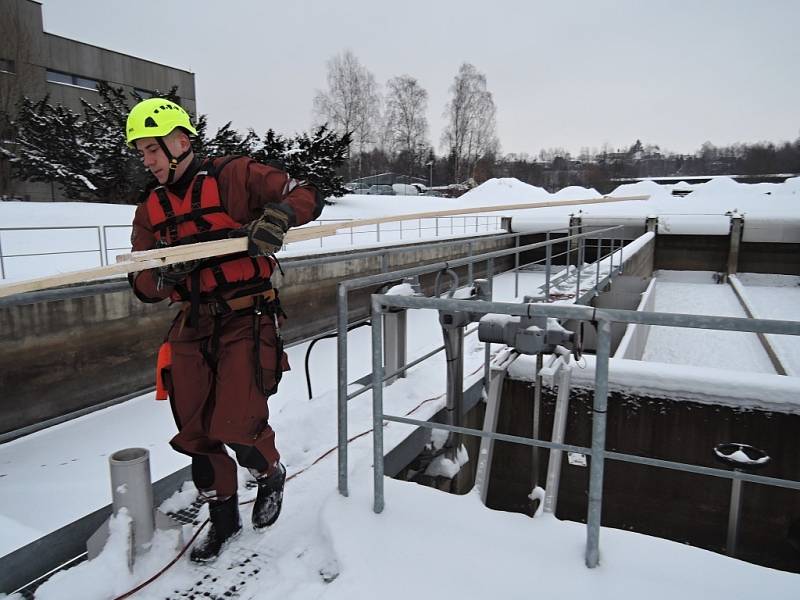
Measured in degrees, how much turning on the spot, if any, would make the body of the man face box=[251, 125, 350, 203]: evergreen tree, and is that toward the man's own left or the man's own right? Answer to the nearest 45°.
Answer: approximately 135° to the man's own right

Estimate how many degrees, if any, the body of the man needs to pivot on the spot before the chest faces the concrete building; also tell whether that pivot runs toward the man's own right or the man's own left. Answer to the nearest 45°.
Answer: approximately 135° to the man's own right

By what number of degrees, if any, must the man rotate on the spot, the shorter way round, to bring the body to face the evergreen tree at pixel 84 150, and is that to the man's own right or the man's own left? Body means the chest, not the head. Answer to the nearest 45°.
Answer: approximately 135° to the man's own right

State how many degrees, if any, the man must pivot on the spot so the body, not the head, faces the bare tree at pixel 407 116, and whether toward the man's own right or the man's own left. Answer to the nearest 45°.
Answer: approximately 135° to the man's own right

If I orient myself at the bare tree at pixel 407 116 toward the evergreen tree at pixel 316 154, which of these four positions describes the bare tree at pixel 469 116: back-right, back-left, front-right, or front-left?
back-left

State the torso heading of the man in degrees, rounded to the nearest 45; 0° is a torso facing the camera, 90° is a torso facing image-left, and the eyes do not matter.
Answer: approximately 45°

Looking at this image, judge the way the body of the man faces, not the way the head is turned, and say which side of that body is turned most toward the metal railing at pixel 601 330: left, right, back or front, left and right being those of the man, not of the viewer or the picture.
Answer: left

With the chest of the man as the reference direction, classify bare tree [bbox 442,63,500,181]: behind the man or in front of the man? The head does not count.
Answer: behind
